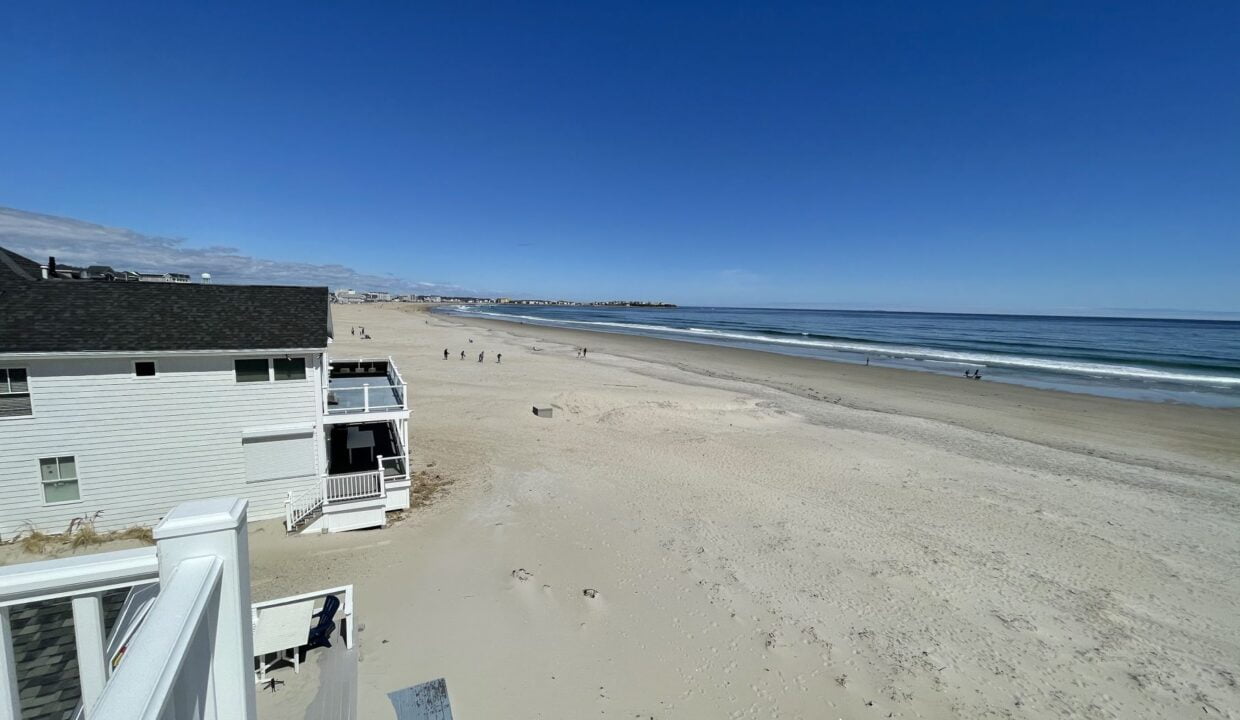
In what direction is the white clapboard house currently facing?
to the viewer's right
